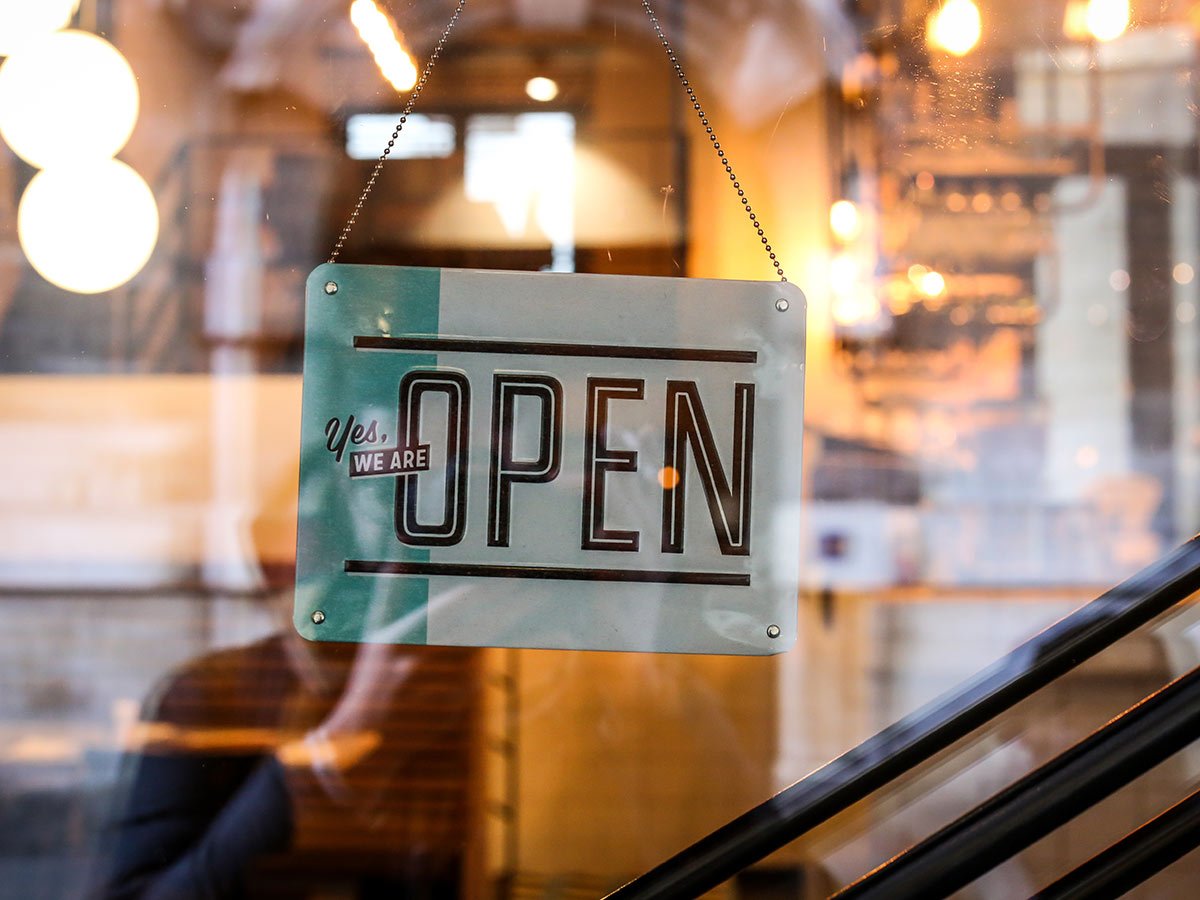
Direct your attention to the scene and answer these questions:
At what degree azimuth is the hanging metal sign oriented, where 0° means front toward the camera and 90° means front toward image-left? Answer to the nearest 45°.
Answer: approximately 0°
